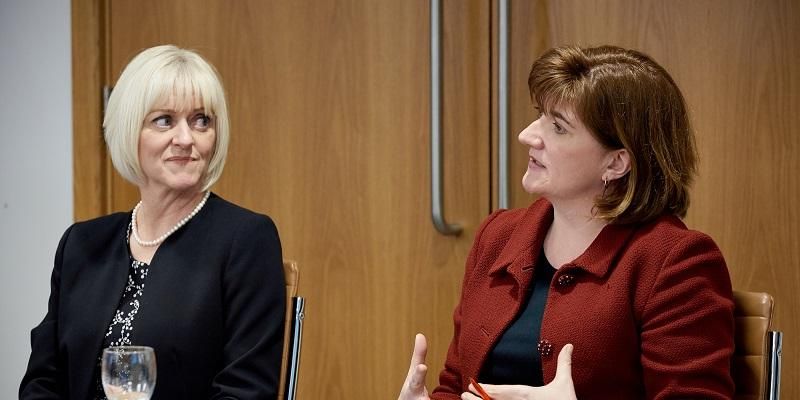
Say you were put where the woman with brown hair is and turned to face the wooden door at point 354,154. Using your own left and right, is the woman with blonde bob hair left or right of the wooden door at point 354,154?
left

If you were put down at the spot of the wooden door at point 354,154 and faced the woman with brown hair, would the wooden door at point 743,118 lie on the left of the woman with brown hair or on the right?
left

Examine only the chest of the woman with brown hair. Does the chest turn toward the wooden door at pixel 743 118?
no

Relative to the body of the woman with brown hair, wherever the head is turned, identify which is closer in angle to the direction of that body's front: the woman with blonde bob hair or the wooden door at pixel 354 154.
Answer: the woman with blonde bob hair

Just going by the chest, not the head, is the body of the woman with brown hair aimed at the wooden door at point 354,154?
no

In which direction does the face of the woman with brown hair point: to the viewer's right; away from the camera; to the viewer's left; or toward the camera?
to the viewer's left

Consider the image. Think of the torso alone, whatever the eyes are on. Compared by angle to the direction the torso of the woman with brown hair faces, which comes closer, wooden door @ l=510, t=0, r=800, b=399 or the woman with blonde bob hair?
the woman with blonde bob hair

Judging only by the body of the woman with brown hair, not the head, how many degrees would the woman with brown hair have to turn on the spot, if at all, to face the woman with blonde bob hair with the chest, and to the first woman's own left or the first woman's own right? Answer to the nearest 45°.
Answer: approximately 45° to the first woman's own right

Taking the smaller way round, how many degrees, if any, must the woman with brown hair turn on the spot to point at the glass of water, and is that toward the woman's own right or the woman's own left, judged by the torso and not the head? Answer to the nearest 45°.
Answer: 0° — they already face it

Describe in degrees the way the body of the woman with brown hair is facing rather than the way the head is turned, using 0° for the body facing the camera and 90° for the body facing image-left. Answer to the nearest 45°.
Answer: approximately 45°

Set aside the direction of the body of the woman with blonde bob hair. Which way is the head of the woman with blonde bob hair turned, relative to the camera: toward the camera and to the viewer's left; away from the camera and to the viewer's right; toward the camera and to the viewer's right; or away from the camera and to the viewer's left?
toward the camera and to the viewer's right

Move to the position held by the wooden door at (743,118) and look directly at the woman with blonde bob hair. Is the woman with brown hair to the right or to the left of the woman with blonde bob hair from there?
left

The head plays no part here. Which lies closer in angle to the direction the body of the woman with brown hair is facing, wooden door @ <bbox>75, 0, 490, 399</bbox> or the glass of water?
the glass of water
